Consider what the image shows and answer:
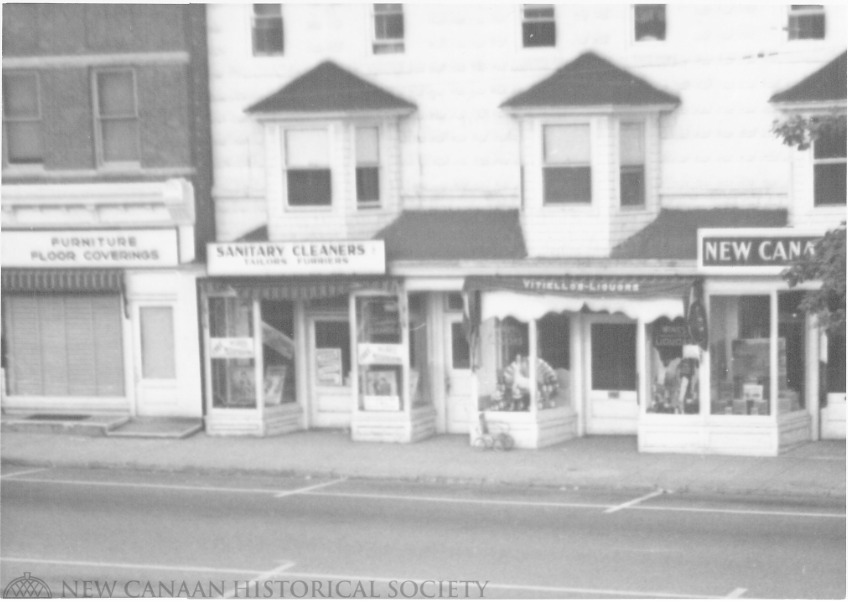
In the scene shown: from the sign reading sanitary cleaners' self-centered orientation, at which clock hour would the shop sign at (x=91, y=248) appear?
The shop sign is roughly at 4 o'clock from the sign reading sanitary cleaners.

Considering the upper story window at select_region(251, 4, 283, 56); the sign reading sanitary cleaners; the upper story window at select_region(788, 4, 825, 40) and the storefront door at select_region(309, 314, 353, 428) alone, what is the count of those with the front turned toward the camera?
4

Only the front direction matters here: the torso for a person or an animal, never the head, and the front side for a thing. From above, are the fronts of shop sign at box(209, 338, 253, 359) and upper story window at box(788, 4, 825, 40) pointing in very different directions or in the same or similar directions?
same or similar directions

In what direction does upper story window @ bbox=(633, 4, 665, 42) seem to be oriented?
toward the camera

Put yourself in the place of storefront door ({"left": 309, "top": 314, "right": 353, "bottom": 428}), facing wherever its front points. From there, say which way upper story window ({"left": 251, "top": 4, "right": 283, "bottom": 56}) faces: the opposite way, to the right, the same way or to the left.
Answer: the same way

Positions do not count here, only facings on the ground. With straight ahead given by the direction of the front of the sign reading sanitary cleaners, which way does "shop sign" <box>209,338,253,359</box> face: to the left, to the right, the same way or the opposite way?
the same way

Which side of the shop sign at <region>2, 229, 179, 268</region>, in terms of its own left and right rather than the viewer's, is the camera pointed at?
front

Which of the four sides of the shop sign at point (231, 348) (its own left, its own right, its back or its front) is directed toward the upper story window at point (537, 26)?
left

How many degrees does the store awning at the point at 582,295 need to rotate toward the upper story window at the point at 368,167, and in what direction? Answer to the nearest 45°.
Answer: approximately 135° to its right

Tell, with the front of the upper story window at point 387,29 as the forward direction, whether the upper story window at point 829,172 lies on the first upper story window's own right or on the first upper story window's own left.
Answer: on the first upper story window's own left

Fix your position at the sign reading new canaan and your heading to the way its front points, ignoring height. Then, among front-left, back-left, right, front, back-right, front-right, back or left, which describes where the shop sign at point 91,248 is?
right

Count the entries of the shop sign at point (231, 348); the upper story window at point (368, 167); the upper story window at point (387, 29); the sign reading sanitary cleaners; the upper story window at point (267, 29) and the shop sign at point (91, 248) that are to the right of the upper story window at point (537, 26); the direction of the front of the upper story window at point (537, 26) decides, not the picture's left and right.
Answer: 6

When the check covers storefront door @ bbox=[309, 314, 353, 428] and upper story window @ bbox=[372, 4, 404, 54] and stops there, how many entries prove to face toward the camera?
2

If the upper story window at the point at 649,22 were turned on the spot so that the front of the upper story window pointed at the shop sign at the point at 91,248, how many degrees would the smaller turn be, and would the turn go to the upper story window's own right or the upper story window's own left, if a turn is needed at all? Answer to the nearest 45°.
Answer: approximately 90° to the upper story window's own right

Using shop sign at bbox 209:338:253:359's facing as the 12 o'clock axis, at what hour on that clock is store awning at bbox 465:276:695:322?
The store awning is roughly at 10 o'clock from the shop sign.

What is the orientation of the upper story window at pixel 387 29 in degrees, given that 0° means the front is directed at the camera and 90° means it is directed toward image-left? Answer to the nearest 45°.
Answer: approximately 0°

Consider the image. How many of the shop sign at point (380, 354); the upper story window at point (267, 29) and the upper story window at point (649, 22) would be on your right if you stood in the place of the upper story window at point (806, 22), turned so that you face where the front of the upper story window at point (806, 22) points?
3

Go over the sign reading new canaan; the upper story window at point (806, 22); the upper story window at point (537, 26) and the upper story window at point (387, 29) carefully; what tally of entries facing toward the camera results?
4
